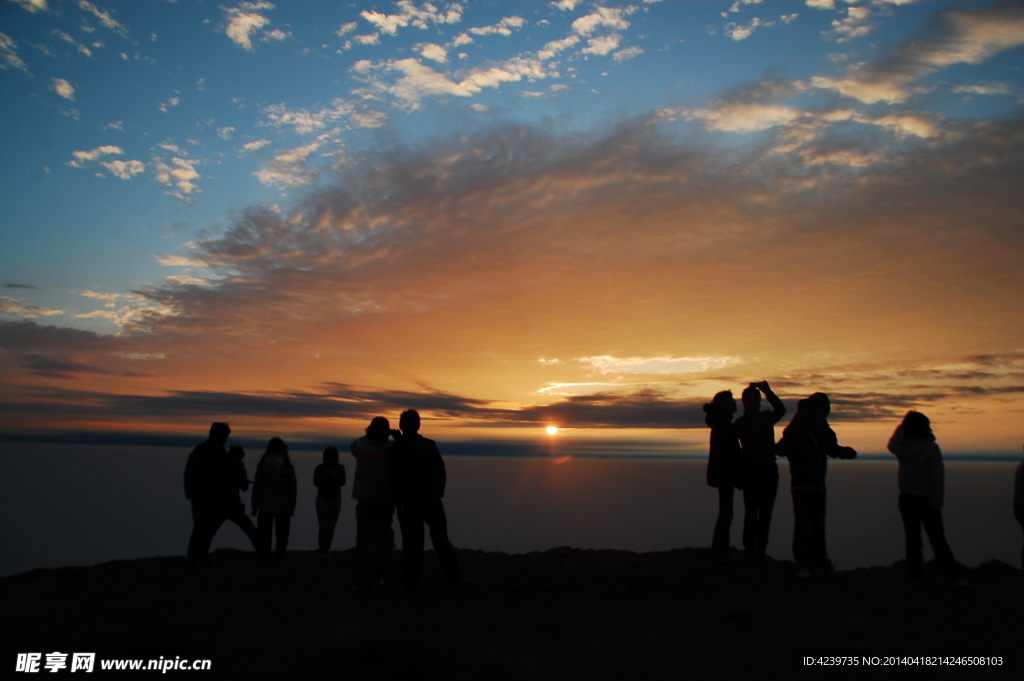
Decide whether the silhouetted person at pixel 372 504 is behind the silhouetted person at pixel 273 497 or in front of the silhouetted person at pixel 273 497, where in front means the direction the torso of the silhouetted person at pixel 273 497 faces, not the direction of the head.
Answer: behind

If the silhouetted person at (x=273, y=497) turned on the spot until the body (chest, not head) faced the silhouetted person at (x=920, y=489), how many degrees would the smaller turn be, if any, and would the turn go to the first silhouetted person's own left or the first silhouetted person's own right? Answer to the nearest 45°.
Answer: approximately 135° to the first silhouetted person's own right

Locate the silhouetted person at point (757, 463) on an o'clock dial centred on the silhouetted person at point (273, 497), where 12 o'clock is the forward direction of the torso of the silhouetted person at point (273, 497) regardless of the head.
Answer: the silhouetted person at point (757, 463) is roughly at 4 o'clock from the silhouetted person at point (273, 497).

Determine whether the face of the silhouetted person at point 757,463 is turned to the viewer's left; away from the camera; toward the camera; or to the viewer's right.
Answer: away from the camera

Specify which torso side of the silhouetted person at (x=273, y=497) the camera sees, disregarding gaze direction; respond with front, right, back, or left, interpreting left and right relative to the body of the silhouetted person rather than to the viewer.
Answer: back

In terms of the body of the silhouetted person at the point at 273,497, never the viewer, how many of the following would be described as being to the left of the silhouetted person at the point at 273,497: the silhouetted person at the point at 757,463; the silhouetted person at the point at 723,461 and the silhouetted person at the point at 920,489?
0

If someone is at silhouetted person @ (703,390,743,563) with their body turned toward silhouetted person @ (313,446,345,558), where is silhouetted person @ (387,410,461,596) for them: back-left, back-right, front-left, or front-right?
front-left
